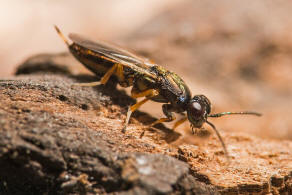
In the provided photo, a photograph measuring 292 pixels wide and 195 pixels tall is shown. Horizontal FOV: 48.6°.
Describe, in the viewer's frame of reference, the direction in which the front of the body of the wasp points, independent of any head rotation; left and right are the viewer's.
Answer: facing to the right of the viewer
